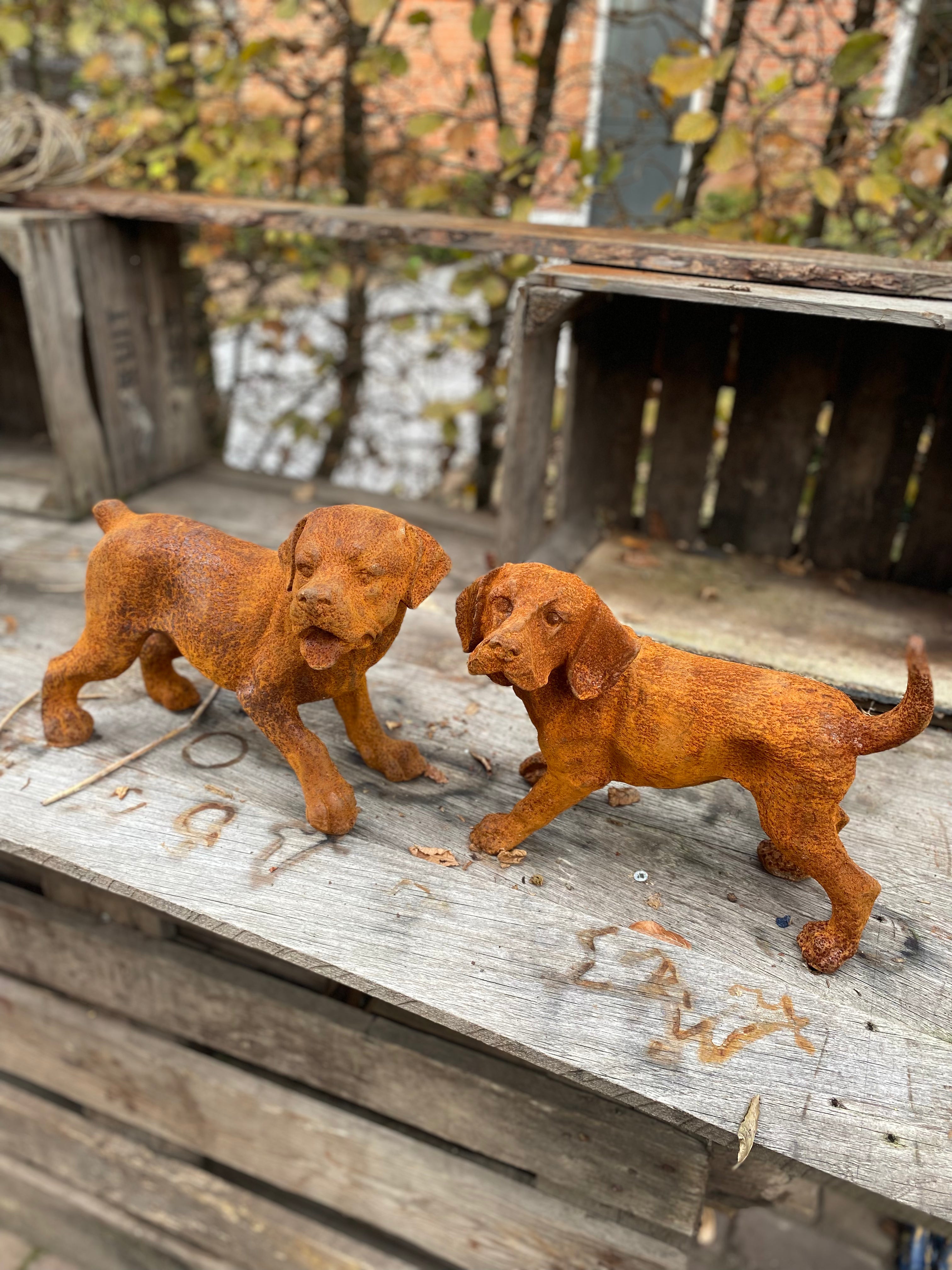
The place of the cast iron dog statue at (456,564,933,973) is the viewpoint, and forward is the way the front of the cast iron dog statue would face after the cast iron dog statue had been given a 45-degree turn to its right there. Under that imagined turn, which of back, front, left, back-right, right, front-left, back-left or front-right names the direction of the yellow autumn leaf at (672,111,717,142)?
front-right

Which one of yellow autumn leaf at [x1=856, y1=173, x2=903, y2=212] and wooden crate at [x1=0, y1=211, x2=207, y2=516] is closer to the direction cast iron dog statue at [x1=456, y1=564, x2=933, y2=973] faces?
the wooden crate

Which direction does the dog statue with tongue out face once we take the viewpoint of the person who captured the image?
facing the viewer and to the right of the viewer

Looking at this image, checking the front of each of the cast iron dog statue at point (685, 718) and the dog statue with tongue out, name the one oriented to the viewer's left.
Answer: the cast iron dog statue

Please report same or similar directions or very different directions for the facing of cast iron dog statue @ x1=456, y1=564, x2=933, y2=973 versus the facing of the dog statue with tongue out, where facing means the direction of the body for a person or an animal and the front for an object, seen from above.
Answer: very different directions

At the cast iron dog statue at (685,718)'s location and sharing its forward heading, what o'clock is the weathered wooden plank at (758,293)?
The weathered wooden plank is roughly at 3 o'clock from the cast iron dog statue.

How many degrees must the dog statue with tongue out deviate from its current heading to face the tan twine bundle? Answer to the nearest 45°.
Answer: approximately 135° to its left

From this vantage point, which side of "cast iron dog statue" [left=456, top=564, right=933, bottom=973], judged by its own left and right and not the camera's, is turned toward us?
left

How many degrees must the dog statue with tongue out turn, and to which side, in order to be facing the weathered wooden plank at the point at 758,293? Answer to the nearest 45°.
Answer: approximately 45° to its left

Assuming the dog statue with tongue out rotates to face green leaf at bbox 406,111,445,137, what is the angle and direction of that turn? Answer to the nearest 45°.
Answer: approximately 135° to its left

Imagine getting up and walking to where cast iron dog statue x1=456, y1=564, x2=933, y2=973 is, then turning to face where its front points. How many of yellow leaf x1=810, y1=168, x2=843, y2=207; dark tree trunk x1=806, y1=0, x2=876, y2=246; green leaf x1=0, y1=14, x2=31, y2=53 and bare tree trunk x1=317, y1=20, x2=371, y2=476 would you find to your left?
0

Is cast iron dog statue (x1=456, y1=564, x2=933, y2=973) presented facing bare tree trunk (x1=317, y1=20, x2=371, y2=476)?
no

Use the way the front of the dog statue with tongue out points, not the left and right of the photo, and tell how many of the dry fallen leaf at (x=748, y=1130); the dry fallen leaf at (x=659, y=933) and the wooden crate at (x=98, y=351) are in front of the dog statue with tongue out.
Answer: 2

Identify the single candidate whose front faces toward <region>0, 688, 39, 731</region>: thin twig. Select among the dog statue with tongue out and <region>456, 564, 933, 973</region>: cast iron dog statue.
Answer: the cast iron dog statue

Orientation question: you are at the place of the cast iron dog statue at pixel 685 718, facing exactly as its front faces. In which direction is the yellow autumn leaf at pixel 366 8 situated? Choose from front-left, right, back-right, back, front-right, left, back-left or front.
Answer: front-right

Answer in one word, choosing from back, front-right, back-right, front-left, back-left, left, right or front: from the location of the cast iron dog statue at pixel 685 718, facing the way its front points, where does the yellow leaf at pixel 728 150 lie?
right

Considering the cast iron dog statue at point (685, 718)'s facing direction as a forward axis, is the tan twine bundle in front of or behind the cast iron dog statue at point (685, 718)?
in front

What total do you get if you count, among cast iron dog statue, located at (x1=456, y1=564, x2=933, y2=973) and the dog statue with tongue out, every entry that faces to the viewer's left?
1
